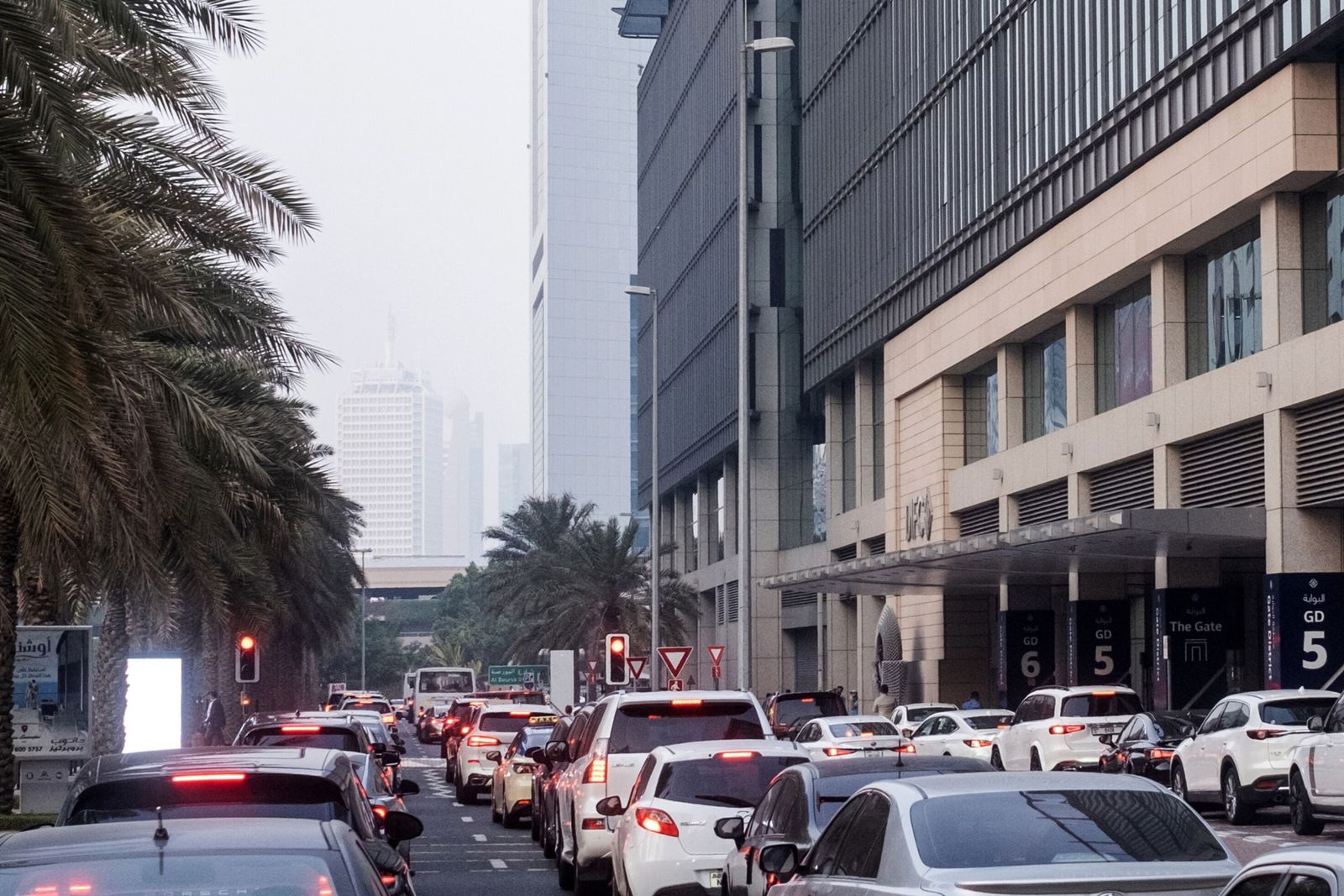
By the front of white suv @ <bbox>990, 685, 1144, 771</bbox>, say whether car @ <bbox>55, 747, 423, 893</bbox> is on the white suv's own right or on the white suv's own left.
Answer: on the white suv's own left

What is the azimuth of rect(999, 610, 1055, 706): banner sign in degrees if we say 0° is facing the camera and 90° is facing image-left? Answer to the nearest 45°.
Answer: approximately 0°

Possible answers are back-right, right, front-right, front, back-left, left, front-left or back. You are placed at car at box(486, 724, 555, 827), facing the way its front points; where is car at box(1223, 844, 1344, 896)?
back

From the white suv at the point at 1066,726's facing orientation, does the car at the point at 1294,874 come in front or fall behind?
behind

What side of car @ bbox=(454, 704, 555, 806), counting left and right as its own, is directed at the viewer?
back

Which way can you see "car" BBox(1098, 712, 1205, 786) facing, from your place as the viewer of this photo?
facing away from the viewer and to the left of the viewer

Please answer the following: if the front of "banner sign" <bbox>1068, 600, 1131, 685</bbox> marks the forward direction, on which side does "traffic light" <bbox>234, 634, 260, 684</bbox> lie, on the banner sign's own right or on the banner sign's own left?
on the banner sign's own right

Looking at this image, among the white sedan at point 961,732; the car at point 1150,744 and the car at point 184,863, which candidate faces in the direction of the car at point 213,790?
the car at point 184,863

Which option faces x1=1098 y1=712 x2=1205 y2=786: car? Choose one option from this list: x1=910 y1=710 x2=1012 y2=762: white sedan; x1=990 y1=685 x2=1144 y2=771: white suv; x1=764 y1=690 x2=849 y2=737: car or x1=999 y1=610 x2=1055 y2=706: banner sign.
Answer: the banner sign

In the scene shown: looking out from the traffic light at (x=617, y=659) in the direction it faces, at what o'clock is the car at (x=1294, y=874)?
The car is roughly at 12 o'clock from the traffic light.

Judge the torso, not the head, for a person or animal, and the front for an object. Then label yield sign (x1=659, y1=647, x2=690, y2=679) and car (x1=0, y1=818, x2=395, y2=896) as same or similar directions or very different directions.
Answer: very different directions
